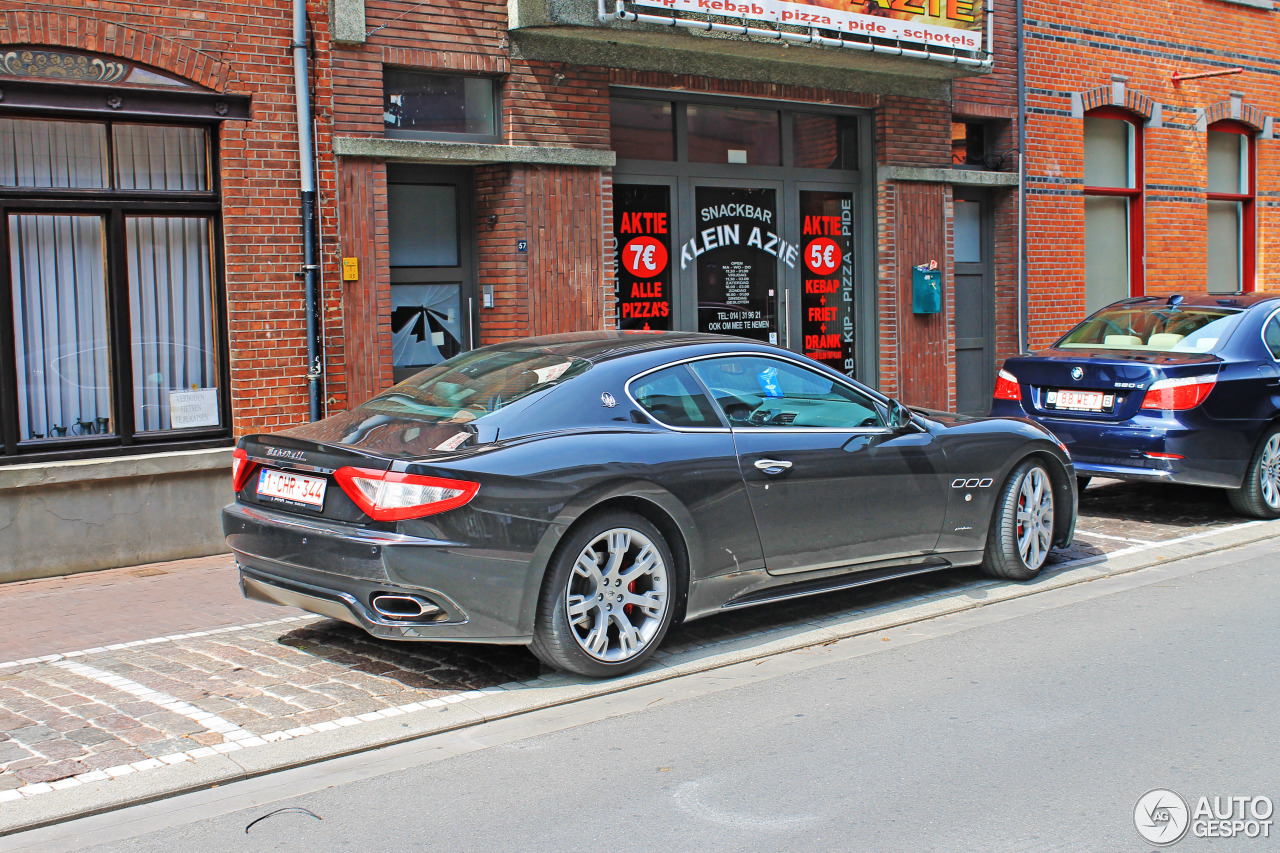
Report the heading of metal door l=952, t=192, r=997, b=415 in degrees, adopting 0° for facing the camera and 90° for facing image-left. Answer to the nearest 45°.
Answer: approximately 0°

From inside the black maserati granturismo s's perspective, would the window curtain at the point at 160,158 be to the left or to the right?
on its left

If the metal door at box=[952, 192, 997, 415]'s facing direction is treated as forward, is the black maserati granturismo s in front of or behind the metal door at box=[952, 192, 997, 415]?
in front

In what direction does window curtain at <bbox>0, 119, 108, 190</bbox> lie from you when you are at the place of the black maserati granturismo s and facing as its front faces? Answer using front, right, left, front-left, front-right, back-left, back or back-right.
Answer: left

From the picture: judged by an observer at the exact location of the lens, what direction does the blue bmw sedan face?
facing away from the viewer and to the right of the viewer

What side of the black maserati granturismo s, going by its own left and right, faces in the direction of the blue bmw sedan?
front

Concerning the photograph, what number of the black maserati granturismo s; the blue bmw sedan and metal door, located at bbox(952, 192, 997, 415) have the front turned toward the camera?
1

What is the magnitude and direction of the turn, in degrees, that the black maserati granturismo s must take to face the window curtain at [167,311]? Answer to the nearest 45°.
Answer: approximately 90° to its left

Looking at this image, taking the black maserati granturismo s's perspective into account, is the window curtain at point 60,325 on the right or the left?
on its left

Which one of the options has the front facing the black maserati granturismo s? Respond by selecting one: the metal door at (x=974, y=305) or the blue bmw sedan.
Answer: the metal door

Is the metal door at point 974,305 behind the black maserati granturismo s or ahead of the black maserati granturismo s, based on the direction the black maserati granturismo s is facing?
ahead

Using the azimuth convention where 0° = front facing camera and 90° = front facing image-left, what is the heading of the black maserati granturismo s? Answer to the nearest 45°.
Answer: approximately 225°
